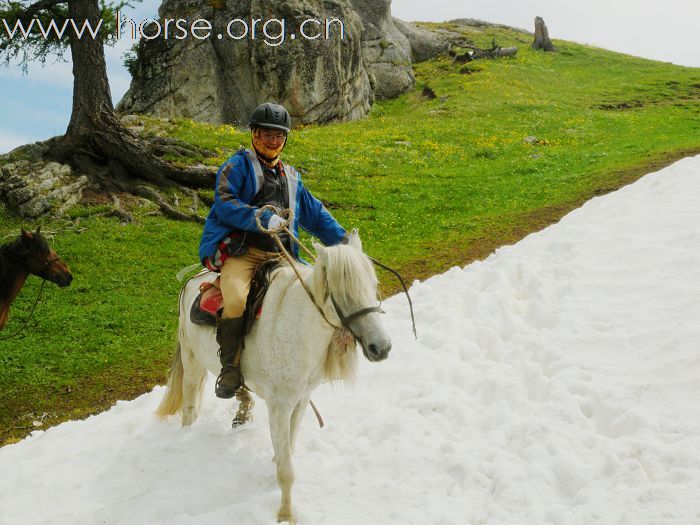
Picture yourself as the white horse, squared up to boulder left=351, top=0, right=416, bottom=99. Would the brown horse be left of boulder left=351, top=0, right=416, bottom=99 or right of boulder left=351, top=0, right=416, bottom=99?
left

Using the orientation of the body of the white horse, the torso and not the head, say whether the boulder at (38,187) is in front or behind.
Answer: behind

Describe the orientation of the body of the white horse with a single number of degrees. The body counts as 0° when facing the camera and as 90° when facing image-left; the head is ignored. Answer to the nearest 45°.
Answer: approximately 315°

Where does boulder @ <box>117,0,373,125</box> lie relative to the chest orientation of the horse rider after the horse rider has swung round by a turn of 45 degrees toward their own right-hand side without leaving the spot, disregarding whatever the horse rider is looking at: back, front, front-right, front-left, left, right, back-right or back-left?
back

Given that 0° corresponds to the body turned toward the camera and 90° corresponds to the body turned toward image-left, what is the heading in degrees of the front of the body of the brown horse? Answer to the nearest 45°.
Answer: approximately 270°

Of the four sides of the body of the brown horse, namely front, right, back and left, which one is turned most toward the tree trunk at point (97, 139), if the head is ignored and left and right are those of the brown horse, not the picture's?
left

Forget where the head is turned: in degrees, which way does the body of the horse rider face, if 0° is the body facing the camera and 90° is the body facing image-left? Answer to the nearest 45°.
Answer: approximately 315°

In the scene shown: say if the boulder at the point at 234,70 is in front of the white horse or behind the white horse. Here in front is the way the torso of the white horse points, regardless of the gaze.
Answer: behind
